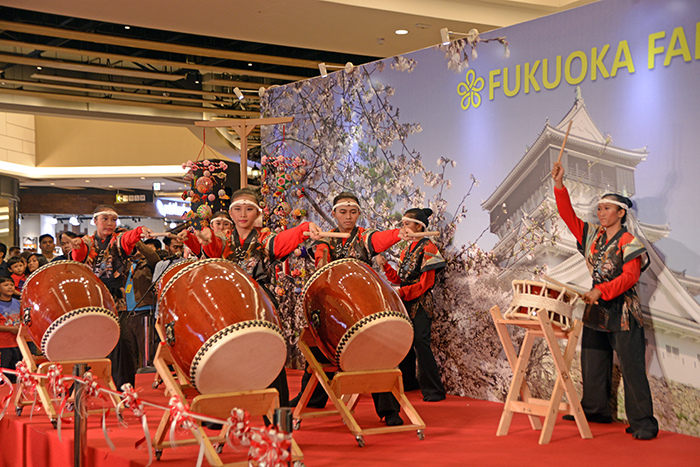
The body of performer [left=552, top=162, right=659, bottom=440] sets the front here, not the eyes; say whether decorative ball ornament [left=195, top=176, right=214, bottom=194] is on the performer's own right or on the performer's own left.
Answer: on the performer's own right

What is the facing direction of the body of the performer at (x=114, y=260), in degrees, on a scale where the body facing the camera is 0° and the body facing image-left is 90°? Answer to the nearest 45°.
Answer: approximately 0°

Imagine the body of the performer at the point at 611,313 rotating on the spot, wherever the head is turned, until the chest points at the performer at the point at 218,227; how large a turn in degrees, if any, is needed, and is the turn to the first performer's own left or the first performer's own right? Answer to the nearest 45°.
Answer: approximately 45° to the first performer's own right

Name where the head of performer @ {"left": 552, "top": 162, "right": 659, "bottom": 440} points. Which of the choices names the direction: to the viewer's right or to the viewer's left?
to the viewer's left

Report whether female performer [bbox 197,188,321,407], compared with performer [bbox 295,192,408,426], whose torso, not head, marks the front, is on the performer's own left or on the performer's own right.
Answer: on the performer's own right

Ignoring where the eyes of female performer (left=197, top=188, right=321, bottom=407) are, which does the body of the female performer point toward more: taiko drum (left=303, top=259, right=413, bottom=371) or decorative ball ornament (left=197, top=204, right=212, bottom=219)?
the taiko drum
